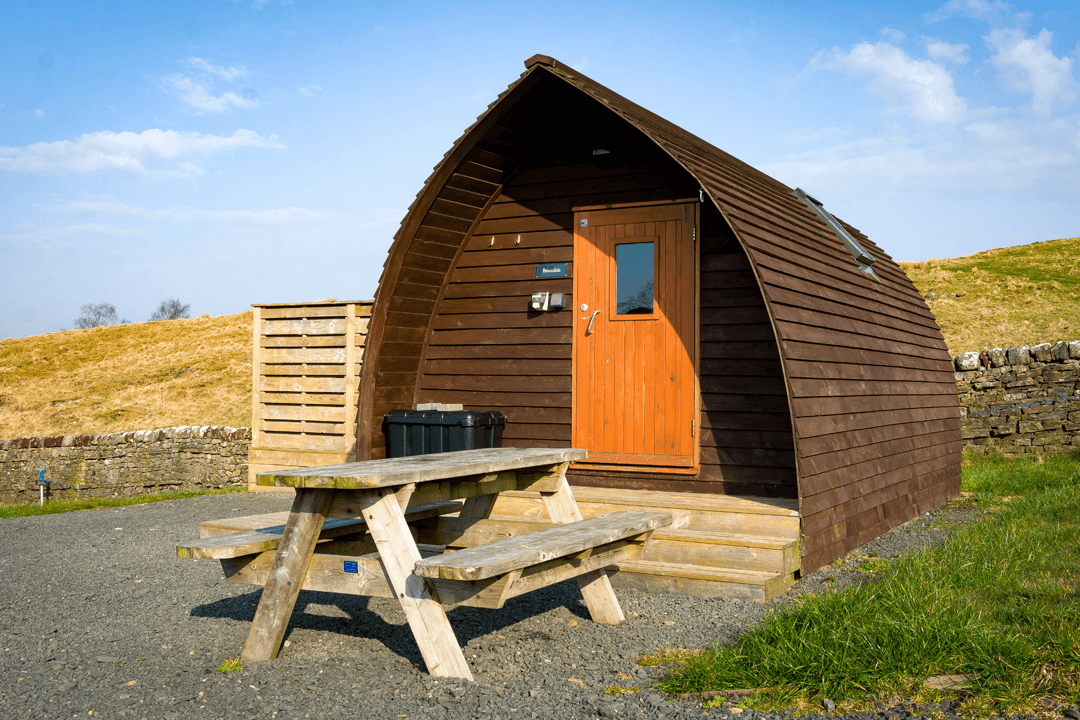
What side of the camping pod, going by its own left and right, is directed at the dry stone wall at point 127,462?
right

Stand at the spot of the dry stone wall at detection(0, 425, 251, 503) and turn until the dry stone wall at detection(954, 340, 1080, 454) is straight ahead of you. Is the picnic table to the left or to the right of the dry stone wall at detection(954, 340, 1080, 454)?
right

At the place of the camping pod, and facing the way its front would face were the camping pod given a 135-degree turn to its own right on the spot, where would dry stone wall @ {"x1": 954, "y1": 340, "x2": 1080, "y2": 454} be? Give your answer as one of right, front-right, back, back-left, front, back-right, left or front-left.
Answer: front-right

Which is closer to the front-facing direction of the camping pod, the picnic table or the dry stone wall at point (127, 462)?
the picnic table

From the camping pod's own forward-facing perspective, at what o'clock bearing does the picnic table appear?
The picnic table is roughly at 11 o'clock from the camping pod.

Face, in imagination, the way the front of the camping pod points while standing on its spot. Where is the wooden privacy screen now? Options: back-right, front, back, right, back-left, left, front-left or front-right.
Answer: right

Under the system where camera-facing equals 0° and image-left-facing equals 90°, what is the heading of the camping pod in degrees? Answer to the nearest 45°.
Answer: approximately 45°
